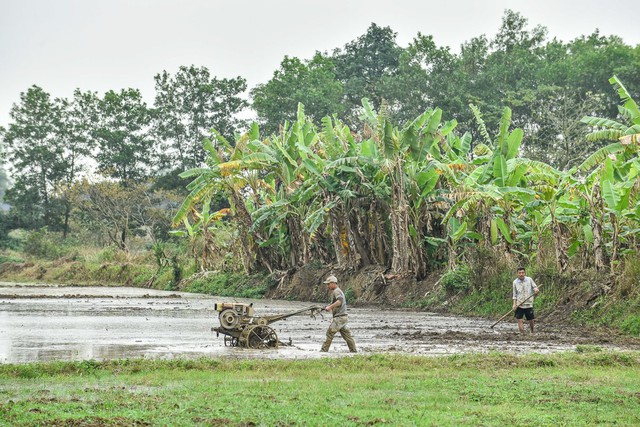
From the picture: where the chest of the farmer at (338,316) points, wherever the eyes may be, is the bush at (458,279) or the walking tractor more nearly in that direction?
the walking tractor

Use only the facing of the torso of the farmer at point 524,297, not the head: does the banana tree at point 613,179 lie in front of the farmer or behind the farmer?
behind

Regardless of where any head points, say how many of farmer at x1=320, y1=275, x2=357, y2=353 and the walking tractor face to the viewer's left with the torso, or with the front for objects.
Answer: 2

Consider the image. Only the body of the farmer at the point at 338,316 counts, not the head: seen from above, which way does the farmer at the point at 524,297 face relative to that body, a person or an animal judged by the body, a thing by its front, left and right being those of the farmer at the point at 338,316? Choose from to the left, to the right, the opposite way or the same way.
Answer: to the left

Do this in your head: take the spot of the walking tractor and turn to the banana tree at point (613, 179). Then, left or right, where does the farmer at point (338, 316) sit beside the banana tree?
right

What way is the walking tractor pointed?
to the viewer's left

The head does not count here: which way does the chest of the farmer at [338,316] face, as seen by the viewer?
to the viewer's left

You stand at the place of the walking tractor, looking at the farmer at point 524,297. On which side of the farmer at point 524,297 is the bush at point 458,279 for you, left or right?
left

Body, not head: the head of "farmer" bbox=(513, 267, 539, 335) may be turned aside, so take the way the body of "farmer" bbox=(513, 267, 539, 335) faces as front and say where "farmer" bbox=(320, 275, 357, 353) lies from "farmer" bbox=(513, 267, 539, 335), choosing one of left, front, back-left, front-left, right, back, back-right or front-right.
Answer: front-right

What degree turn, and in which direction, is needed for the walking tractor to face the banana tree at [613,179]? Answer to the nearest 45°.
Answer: approximately 135° to its right

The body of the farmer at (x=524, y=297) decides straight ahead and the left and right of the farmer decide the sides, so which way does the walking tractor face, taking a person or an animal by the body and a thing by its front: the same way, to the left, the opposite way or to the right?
to the right

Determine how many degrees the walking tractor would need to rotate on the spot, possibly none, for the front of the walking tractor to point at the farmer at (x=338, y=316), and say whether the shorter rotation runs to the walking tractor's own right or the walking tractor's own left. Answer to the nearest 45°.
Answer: approximately 135° to the walking tractor's own left

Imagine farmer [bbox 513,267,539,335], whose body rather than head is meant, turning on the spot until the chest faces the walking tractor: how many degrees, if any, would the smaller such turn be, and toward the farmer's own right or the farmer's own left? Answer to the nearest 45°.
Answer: approximately 45° to the farmer's own right
